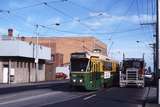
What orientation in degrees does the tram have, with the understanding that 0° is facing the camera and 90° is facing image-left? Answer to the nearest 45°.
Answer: approximately 45°

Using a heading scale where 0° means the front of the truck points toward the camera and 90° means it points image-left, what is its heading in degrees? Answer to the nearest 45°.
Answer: approximately 0°

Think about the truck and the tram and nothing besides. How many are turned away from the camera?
0

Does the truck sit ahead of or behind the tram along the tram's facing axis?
behind
